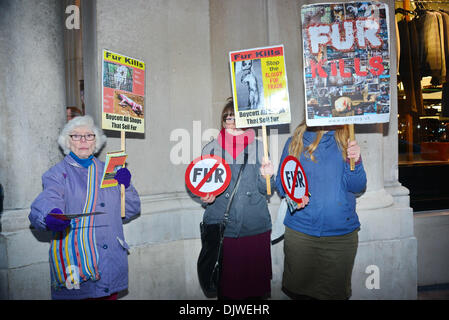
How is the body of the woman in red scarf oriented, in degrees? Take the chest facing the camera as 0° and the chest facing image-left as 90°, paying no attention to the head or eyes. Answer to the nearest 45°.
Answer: approximately 0°

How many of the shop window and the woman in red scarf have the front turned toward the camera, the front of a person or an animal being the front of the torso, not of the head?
2

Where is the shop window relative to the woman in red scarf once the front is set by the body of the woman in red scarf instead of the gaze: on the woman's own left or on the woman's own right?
on the woman's own left

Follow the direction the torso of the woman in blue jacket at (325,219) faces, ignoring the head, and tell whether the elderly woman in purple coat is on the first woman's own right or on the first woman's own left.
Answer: on the first woman's own right

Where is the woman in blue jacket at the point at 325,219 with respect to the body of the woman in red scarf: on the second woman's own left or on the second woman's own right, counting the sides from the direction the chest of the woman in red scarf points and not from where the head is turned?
on the second woman's own left

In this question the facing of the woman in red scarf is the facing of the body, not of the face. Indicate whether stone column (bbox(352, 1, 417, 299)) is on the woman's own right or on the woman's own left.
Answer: on the woman's own left

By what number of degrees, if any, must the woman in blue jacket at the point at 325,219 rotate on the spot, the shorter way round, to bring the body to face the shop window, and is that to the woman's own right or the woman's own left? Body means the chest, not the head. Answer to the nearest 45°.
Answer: approximately 135° to the woman's own left
